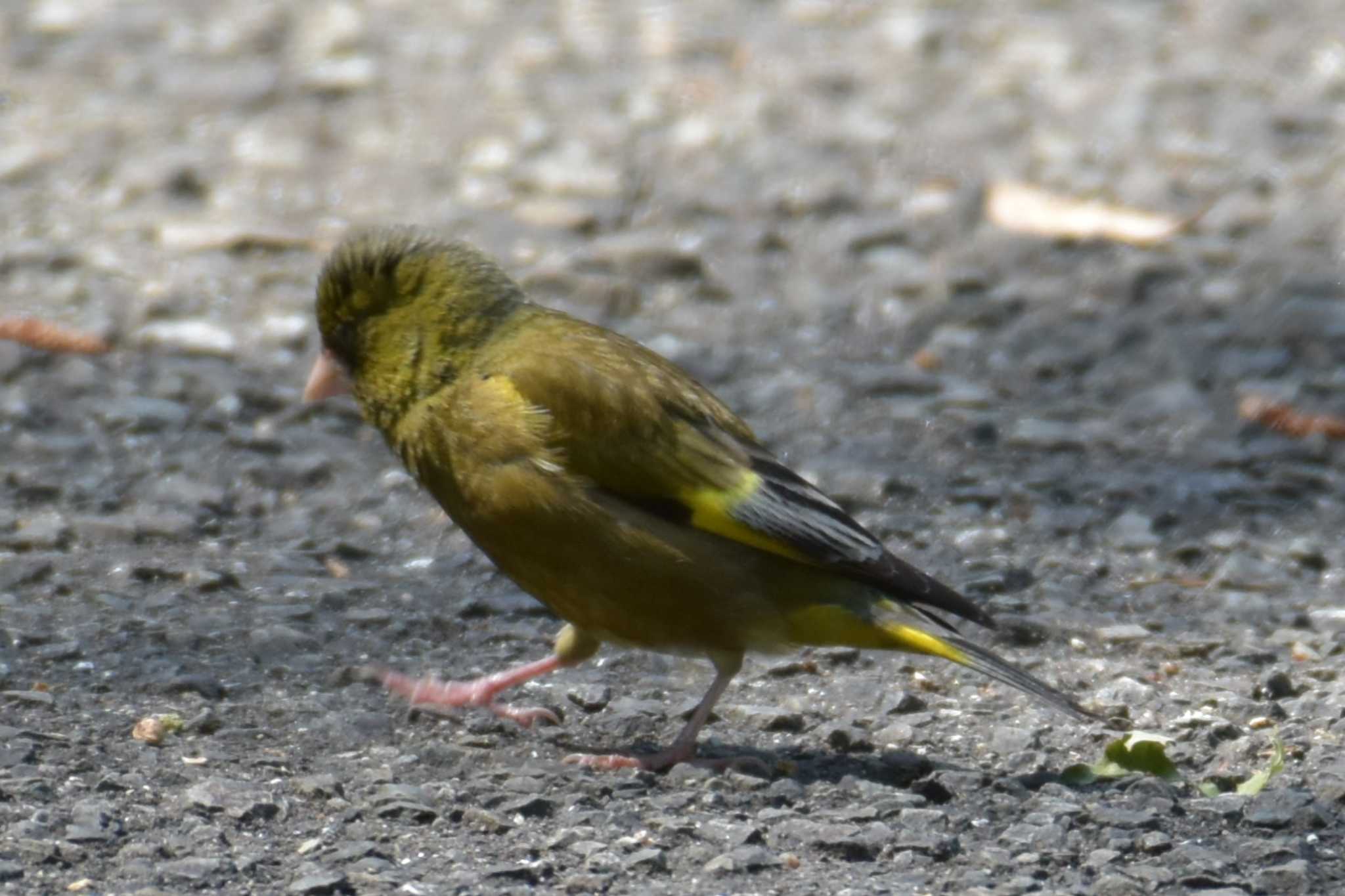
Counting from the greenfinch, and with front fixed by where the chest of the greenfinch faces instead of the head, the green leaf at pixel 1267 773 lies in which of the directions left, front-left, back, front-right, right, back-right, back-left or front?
back

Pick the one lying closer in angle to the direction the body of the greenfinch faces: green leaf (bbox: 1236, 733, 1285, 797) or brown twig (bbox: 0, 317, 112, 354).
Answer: the brown twig

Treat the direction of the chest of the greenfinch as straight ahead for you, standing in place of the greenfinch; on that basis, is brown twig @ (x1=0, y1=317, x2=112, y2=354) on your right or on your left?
on your right

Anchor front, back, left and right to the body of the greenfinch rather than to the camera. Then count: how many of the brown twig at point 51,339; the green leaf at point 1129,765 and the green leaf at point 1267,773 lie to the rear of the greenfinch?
2

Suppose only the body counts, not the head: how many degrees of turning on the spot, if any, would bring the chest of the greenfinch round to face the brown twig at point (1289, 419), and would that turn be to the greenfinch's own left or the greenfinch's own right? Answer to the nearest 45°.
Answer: approximately 135° to the greenfinch's own right

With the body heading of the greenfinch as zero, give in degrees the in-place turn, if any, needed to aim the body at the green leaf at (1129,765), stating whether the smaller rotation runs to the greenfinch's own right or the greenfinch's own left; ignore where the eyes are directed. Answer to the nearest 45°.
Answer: approximately 180°

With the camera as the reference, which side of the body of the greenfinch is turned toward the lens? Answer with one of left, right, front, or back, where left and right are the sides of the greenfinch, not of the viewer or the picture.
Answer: left
